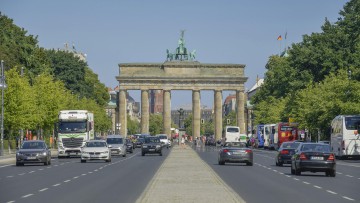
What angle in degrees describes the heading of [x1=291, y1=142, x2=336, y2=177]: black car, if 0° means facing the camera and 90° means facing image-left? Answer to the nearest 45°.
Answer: approximately 180°
